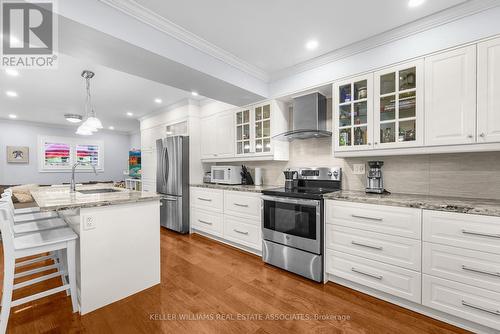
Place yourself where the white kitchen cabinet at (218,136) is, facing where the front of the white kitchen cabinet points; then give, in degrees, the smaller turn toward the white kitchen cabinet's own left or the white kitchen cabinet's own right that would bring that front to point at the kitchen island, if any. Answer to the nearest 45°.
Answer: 0° — it already faces it

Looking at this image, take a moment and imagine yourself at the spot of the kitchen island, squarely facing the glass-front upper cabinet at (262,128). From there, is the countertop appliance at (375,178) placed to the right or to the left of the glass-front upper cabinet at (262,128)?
right

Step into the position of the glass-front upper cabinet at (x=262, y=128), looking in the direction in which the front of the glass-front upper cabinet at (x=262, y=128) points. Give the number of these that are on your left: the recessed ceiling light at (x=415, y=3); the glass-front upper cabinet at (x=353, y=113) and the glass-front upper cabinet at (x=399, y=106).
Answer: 3

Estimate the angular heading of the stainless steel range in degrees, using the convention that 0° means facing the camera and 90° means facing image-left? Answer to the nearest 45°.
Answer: approximately 45°

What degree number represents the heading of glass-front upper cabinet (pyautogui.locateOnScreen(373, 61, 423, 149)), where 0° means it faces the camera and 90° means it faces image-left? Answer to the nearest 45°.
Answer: approximately 45°

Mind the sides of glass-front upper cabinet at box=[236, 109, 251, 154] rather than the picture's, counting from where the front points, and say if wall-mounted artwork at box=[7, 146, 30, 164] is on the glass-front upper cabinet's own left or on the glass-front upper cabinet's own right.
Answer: on the glass-front upper cabinet's own right

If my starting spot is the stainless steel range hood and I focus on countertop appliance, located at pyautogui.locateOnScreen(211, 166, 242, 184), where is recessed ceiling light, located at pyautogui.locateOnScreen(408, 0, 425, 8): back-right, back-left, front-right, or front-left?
back-left

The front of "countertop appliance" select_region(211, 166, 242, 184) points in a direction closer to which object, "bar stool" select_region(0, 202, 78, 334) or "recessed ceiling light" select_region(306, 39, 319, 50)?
the bar stool

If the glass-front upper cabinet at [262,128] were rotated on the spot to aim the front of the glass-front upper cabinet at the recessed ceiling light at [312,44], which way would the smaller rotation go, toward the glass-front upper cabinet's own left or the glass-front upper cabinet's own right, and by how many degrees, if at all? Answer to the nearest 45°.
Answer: approximately 90° to the glass-front upper cabinet's own left

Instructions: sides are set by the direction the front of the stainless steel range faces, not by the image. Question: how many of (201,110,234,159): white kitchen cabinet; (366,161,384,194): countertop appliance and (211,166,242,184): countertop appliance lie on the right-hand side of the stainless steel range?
2

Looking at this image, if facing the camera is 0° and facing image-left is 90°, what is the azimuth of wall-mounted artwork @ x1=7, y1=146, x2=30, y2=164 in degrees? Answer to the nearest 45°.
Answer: approximately 0°

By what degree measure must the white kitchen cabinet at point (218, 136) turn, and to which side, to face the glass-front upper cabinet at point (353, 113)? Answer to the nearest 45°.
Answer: approximately 90° to its left
